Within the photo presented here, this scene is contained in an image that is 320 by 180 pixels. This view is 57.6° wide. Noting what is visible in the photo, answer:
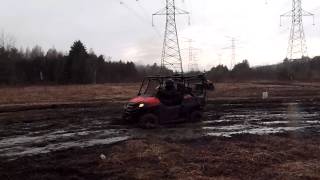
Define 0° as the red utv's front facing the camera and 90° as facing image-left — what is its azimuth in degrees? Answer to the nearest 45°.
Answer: approximately 45°
